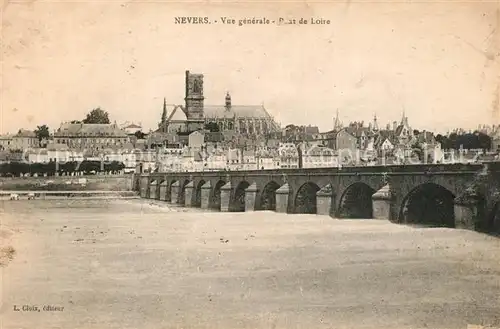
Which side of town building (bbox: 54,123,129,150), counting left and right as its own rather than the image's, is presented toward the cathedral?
left

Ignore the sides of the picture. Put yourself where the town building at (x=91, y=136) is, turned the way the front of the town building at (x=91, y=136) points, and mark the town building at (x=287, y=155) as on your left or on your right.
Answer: on your left

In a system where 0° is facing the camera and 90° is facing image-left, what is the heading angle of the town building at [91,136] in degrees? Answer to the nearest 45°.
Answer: approximately 0°

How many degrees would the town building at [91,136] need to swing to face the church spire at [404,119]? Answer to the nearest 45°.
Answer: approximately 45° to its left
